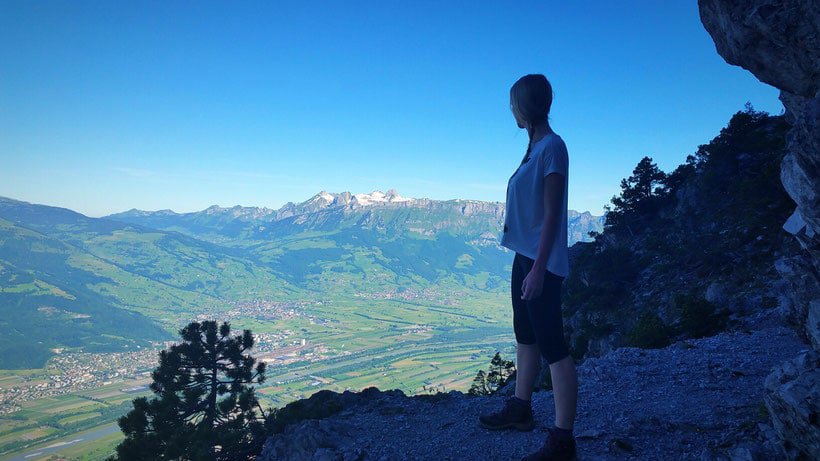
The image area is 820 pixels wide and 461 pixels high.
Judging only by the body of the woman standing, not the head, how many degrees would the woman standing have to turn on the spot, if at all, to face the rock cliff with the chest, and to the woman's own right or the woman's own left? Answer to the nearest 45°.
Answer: approximately 135° to the woman's own right

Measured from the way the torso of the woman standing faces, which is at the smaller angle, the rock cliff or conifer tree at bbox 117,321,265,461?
the conifer tree

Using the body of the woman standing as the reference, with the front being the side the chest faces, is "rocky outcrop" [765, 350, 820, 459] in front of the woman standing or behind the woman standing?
behind

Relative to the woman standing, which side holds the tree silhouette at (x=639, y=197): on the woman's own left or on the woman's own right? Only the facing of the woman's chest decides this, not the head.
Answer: on the woman's own right

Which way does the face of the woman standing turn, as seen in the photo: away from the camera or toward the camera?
away from the camera

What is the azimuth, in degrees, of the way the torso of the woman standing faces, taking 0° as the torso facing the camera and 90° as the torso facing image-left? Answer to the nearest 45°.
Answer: approximately 90°
